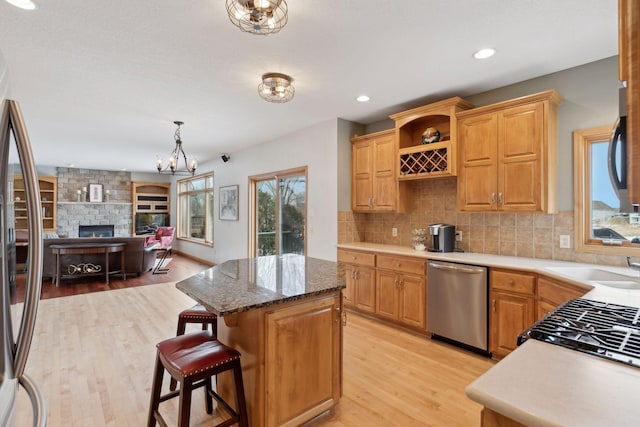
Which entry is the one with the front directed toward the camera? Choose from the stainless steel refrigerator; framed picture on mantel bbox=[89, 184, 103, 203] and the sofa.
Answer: the framed picture on mantel

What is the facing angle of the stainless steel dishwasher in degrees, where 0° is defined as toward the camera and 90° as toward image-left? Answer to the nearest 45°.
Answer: approximately 45°

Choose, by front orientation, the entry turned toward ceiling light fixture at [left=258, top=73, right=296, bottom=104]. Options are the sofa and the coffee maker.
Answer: the coffee maker

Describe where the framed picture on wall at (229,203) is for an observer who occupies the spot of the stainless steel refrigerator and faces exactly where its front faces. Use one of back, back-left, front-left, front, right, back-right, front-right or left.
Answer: front-left

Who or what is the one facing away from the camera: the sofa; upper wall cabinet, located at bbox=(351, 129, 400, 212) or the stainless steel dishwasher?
the sofa

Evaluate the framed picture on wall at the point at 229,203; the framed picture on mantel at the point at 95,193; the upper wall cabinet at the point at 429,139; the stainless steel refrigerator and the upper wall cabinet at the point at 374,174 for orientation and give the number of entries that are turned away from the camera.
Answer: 0

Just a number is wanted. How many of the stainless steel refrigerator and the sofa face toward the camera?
0

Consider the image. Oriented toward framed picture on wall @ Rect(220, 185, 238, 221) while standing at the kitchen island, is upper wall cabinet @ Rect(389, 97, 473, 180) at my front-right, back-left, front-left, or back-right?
front-right

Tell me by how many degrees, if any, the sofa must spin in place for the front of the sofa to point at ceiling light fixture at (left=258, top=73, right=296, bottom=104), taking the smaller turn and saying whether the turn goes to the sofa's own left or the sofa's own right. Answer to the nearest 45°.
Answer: approximately 180°

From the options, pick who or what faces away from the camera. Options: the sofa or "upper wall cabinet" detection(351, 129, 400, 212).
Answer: the sofa

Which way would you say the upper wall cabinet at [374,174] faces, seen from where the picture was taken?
facing the viewer and to the left of the viewer

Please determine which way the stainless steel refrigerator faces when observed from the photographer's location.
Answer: facing to the right of the viewer

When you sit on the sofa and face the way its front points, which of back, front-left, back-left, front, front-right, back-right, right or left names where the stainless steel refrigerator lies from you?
back

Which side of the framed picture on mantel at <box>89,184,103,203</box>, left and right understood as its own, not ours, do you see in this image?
front

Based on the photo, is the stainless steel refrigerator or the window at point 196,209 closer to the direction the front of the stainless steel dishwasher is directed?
the stainless steel refrigerator
